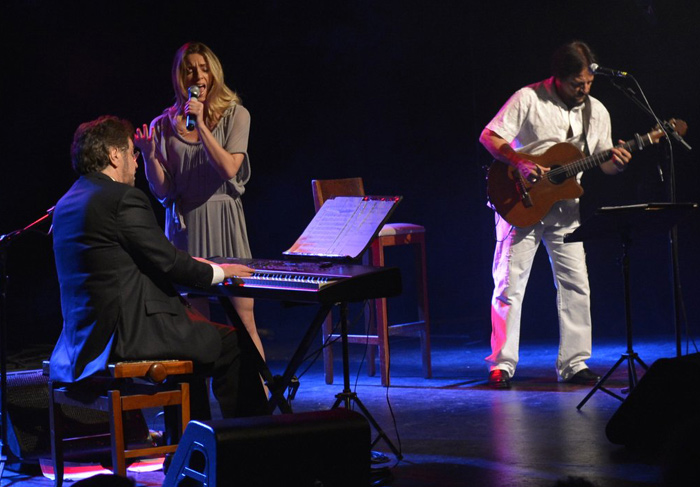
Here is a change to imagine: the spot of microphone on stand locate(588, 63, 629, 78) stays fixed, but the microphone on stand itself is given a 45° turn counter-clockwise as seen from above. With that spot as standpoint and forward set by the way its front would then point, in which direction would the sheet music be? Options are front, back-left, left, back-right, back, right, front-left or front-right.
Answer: front

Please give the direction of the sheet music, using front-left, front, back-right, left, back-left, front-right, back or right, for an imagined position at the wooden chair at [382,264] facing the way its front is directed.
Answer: front-right

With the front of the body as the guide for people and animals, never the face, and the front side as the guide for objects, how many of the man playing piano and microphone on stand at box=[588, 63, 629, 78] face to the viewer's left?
1

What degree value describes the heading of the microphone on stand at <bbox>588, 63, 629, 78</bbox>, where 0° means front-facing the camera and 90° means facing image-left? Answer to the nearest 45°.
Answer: approximately 90°

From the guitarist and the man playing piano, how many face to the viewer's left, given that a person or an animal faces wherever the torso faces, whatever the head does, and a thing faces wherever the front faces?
0

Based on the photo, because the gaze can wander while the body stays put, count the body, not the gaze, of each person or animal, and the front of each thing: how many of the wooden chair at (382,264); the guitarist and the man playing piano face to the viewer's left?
0

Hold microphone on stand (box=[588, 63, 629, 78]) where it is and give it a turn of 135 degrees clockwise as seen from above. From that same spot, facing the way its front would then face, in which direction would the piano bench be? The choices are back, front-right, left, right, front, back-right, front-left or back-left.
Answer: back

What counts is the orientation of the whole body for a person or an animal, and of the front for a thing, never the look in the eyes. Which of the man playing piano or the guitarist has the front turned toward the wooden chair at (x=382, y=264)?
the man playing piano

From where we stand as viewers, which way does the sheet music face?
facing the viewer and to the left of the viewer

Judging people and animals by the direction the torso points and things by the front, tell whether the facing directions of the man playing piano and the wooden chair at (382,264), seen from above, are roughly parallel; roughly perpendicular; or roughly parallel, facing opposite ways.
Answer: roughly perpendicular

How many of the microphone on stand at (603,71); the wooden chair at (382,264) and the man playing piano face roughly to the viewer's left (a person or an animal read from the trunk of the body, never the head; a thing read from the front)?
1

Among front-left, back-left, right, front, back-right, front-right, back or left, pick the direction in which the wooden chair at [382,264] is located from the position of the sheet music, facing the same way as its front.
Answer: back-right

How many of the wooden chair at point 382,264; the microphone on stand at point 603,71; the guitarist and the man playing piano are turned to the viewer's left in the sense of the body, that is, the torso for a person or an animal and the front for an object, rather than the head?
1

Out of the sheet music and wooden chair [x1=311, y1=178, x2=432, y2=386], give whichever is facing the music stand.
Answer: the wooden chair
